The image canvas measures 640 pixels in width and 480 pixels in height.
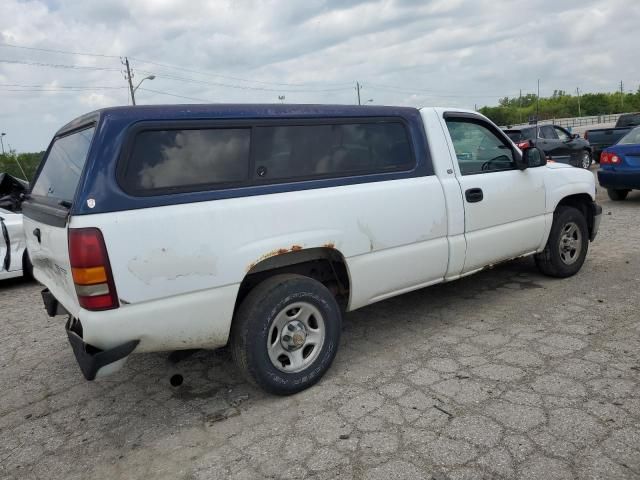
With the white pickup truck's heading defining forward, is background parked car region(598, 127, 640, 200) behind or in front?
in front

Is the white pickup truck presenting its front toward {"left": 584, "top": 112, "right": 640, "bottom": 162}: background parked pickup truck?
yes

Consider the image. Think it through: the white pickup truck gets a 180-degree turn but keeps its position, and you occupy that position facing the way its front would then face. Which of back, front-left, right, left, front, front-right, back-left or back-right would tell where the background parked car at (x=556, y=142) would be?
back

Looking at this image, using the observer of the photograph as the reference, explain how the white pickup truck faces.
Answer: facing away from the viewer and to the right of the viewer

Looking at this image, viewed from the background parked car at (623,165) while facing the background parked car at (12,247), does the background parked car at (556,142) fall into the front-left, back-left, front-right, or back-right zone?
back-right
